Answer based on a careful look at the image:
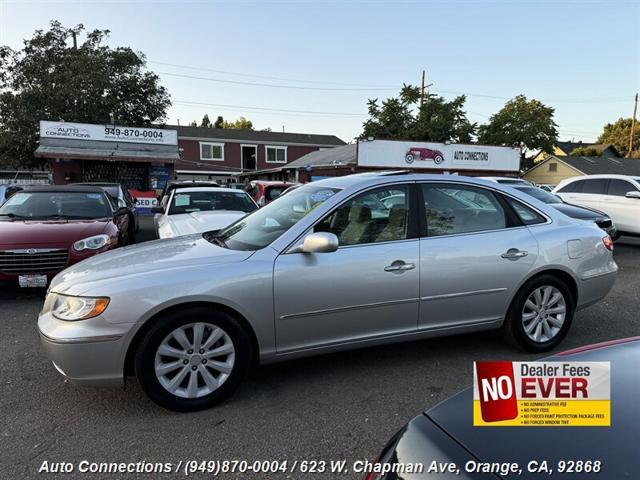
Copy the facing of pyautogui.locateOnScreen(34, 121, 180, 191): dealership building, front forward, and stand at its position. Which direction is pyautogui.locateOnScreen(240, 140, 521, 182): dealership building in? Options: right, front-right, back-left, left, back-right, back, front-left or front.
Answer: left

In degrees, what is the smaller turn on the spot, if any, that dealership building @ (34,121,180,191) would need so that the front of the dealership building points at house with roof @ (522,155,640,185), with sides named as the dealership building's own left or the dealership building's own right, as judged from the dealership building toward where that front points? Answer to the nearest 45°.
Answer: approximately 90° to the dealership building's own left

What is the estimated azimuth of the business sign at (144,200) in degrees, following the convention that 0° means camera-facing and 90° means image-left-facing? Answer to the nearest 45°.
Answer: approximately 0°

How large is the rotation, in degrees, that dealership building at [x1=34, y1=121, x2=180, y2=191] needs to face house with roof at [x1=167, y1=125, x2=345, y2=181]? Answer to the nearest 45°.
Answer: approximately 135° to its left

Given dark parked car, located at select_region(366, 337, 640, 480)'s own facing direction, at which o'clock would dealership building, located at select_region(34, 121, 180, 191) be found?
The dealership building is roughly at 3 o'clock from the dark parked car.

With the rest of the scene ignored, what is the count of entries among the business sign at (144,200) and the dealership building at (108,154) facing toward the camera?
2

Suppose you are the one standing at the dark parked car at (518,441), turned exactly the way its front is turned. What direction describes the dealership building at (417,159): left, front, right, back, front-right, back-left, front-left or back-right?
back-right

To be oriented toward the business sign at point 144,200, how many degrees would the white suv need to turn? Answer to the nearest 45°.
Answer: approximately 135° to its right

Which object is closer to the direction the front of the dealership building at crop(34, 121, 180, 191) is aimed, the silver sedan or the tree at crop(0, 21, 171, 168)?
the silver sedan

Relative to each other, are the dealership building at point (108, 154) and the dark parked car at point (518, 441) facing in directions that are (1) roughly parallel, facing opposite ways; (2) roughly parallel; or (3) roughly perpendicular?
roughly perpendicular

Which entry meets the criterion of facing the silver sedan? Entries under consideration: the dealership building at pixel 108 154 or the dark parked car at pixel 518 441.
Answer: the dealership building
